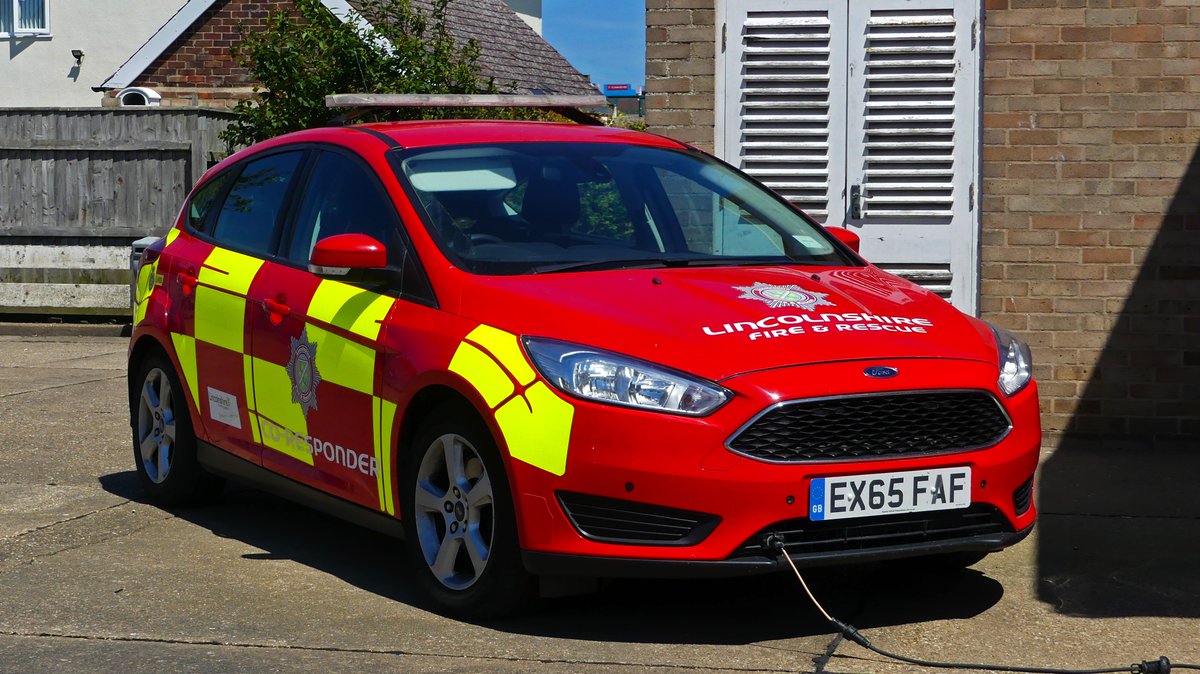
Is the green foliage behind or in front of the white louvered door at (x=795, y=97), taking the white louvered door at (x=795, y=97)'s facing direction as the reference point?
behind

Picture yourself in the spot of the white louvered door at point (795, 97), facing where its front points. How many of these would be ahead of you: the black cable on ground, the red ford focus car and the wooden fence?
2

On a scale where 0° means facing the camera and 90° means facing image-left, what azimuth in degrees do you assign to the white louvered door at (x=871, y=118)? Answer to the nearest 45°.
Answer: approximately 0°

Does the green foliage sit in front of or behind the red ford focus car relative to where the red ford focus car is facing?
behind

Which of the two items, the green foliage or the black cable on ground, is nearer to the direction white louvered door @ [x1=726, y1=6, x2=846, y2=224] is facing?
the black cable on ground

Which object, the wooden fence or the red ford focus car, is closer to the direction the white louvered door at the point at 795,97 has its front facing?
the red ford focus car

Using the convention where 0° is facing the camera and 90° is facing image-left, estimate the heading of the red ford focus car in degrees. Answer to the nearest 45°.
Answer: approximately 315°

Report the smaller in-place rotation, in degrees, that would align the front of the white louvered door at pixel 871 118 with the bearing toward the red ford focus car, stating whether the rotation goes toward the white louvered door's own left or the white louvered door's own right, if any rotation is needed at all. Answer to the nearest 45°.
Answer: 0° — it already faces it
